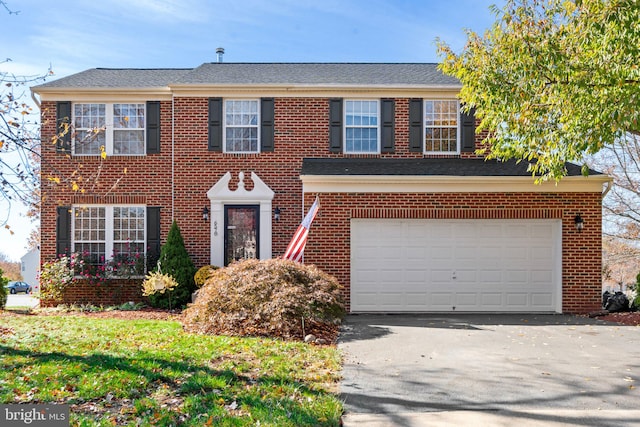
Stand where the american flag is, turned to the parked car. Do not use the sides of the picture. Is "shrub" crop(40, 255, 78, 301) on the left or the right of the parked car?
left

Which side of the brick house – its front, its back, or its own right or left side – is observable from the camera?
front

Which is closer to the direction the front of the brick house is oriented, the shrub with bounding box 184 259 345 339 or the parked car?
the shrub

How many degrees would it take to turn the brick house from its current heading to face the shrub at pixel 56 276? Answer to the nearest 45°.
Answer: approximately 90° to its right

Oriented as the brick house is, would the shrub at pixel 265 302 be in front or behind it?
in front

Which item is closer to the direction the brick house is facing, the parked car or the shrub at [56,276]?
the shrub

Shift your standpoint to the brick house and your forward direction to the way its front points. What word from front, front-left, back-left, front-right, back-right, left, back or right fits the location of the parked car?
back-right
